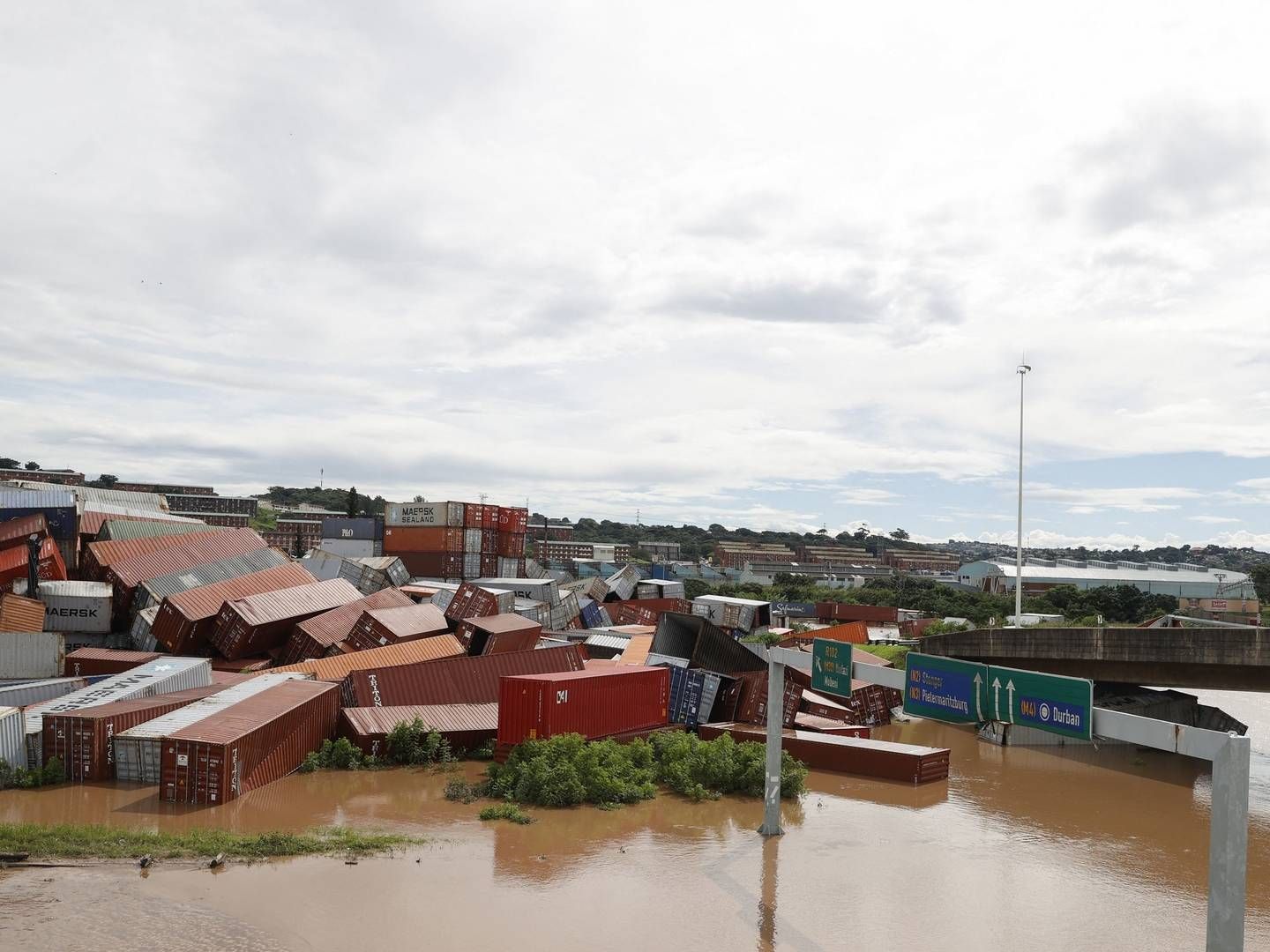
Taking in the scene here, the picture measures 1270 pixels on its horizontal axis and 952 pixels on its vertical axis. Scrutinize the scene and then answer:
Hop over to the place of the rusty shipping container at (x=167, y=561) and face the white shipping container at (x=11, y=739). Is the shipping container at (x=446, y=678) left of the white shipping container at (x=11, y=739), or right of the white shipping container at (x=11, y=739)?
left

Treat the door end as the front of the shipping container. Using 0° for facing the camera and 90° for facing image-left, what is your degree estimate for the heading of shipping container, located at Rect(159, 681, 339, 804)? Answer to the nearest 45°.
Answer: approximately 45°

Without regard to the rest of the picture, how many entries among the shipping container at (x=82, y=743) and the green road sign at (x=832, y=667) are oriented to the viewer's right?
0

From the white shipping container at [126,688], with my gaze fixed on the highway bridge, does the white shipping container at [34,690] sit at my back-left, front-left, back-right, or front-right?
back-left

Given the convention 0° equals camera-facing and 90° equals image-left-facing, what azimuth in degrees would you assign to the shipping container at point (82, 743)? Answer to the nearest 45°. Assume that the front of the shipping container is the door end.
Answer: approximately 45°

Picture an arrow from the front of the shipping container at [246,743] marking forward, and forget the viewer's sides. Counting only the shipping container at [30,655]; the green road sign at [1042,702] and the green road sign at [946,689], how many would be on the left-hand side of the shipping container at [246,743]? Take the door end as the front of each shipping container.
2

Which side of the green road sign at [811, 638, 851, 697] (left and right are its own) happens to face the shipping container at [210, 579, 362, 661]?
right

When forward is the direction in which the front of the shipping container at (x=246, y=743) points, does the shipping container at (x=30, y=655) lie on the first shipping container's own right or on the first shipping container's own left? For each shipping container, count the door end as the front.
on the first shipping container's own right

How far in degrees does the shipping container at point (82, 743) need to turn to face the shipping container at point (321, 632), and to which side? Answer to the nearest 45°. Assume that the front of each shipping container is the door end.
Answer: approximately 180°

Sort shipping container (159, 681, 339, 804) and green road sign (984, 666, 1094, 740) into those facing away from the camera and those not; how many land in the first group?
0

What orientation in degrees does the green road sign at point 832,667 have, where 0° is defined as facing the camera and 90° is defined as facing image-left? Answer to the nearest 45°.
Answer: approximately 45°
